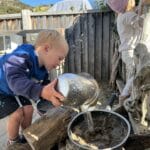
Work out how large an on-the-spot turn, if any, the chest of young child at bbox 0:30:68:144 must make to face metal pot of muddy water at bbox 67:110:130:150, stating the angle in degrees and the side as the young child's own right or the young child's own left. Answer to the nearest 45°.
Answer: approximately 45° to the young child's own right

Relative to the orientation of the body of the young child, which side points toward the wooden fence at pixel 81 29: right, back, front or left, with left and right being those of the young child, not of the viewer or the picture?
left

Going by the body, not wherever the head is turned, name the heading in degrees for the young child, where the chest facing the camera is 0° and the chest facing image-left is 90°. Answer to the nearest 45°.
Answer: approximately 270°
